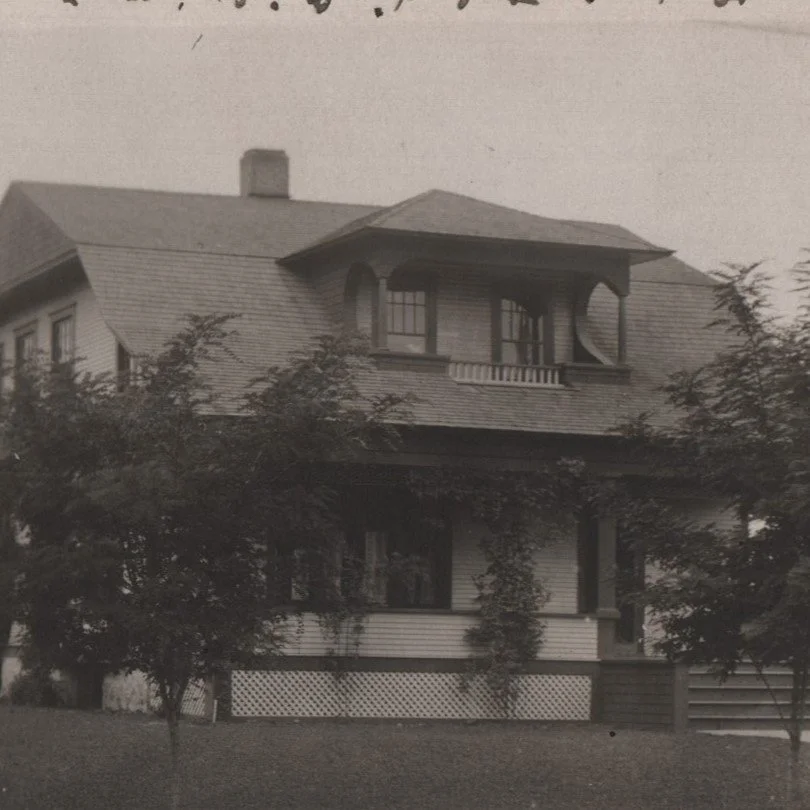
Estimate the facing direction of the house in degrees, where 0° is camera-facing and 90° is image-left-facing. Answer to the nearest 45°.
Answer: approximately 315°

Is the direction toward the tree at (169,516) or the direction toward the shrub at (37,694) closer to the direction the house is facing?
the tree

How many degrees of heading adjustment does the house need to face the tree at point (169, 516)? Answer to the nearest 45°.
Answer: approximately 45° to its right
